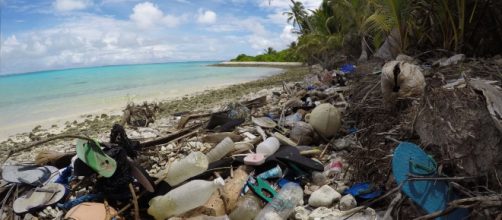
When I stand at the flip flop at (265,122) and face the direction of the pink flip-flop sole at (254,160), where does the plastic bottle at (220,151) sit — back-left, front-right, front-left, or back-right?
front-right

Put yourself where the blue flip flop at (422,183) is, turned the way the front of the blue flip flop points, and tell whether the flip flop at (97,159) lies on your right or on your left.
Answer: on your left

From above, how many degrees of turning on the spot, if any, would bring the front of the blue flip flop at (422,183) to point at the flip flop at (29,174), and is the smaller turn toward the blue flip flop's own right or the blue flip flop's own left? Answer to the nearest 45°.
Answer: approximately 45° to the blue flip flop's own left

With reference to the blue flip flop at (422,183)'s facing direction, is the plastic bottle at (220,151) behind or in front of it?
in front

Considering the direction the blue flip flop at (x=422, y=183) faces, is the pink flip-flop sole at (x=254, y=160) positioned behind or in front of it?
in front

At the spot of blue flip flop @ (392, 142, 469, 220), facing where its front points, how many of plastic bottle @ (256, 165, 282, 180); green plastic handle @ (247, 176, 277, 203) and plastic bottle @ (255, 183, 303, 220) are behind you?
0

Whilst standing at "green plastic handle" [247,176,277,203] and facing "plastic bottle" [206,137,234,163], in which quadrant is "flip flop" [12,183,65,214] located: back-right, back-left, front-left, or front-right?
front-left

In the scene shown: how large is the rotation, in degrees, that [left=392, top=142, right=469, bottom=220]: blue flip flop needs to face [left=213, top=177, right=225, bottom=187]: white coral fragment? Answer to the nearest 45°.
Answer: approximately 45° to its left

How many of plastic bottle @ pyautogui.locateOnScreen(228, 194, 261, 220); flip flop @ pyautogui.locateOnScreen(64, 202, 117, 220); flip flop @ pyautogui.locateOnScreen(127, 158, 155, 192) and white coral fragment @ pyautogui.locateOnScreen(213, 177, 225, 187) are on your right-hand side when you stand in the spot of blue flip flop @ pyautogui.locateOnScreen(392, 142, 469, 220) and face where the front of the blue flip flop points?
0

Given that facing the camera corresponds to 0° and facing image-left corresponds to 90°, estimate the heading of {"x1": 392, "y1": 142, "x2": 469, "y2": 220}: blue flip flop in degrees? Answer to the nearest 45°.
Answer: approximately 135°

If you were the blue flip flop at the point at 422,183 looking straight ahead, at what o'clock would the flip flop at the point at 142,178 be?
The flip flop is roughly at 10 o'clock from the blue flip flop.

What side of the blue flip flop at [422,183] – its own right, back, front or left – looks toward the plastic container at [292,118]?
front

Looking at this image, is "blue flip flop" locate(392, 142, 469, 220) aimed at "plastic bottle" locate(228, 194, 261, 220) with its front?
no

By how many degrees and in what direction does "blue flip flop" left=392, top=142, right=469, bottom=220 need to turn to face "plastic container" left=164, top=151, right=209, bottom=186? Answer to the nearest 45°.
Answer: approximately 45° to its left

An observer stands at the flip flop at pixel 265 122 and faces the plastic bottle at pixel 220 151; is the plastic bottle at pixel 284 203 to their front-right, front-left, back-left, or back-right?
front-left

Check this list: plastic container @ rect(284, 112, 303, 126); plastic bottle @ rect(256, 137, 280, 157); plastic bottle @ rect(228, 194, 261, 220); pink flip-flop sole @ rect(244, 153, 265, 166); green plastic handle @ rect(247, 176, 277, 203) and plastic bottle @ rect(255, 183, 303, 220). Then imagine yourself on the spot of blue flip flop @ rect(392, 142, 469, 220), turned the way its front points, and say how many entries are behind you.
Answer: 0

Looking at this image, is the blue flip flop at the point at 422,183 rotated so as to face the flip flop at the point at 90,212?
no

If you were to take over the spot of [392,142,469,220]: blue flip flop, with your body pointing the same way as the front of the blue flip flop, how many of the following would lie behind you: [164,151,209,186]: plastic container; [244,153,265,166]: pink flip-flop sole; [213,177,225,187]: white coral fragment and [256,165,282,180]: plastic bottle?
0
